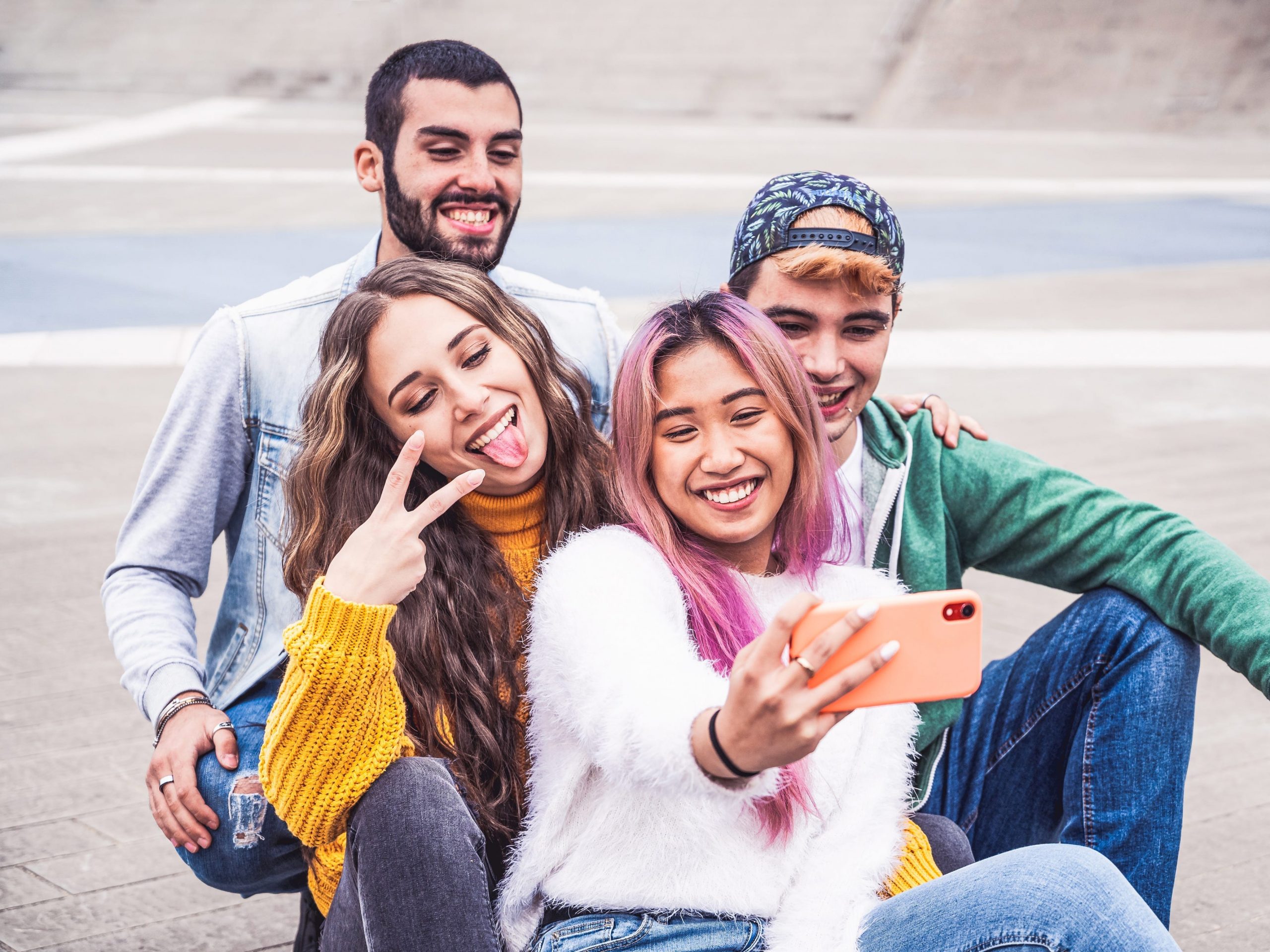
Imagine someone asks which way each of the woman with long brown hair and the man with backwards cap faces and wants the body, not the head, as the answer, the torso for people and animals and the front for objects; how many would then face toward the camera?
2

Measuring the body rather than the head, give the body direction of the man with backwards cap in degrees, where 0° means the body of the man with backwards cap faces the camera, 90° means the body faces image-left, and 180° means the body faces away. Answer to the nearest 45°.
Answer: approximately 0°

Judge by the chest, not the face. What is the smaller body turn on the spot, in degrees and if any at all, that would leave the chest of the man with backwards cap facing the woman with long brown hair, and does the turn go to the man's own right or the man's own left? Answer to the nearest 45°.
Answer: approximately 45° to the man's own right

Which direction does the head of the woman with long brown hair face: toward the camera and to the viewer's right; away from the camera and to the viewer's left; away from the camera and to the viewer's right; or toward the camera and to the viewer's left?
toward the camera and to the viewer's right

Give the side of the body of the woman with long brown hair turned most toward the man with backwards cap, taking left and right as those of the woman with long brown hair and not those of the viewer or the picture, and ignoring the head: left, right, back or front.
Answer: left

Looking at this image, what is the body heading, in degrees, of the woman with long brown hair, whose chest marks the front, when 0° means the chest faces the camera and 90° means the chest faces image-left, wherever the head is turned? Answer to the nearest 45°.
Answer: approximately 0°

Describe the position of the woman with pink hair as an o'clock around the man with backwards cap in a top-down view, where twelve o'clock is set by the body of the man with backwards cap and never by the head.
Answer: The woman with pink hair is roughly at 1 o'clock from the man with backwards cap.
